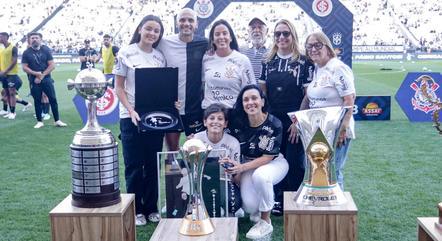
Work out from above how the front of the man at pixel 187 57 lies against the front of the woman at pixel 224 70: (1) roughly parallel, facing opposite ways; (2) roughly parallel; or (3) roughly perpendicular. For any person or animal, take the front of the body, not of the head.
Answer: roughly parallel

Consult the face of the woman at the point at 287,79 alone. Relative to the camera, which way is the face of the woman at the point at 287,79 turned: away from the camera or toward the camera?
toward the camera

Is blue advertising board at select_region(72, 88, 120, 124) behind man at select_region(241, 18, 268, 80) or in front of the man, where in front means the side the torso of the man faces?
behind

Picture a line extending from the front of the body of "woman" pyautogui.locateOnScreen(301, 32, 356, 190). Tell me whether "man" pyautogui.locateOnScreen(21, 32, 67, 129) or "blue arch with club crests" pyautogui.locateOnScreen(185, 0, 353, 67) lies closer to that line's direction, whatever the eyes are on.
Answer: the man

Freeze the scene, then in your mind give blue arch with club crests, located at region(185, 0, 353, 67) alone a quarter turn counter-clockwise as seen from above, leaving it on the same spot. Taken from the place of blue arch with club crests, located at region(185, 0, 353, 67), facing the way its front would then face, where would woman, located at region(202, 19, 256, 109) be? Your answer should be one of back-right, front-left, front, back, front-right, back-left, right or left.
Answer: right

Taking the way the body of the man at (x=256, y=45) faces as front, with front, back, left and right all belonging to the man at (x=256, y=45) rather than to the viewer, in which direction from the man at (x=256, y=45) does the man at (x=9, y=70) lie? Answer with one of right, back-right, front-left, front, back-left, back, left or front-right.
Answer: back-right

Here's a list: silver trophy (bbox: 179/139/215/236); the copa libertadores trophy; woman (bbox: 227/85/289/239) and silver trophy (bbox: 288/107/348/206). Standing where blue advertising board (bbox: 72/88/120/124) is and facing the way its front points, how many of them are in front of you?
4

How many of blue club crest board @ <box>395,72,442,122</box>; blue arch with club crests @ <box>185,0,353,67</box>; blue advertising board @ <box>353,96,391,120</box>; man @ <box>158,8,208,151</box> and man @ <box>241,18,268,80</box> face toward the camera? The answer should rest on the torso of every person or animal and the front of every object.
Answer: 5

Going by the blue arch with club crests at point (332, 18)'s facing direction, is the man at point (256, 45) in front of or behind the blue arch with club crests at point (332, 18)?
in front

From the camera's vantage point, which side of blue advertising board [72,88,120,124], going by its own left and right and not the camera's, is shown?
front

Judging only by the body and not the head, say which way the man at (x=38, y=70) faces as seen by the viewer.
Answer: toward the camera

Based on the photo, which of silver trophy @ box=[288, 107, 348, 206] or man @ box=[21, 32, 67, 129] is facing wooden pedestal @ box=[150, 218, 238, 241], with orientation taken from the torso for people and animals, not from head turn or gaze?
the man

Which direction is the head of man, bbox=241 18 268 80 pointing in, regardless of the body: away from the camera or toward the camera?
toward the camera

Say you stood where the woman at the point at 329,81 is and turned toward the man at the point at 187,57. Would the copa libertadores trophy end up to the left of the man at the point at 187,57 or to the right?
left

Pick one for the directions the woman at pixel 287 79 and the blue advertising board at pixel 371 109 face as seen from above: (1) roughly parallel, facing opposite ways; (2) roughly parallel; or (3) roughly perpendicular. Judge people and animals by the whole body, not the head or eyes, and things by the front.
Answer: roughly parallel

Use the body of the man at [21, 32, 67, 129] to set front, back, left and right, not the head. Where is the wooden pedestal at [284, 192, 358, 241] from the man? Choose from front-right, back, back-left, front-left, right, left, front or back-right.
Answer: front

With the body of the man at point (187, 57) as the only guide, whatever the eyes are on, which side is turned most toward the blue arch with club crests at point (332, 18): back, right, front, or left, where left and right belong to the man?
back

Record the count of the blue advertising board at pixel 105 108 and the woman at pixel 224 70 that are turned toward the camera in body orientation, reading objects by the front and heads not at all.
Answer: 2

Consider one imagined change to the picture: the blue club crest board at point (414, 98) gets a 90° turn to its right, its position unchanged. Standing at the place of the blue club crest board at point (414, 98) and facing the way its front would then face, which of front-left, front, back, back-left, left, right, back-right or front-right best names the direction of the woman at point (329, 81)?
left

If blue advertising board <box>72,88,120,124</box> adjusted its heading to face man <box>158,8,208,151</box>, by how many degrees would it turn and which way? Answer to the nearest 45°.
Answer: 0° — it already faces them
